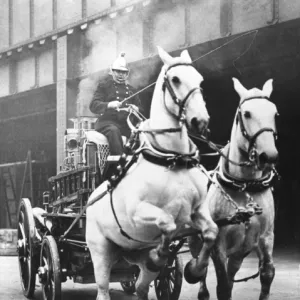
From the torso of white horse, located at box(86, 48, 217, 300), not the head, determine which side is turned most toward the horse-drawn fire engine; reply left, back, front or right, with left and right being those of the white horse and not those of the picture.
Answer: back

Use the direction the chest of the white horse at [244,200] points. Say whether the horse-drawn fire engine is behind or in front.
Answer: behind

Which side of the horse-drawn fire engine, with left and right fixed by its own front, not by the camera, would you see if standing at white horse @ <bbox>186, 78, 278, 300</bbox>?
front

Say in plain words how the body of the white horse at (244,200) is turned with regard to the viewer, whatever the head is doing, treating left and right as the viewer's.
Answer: facing the viewer and to the right of the viewer

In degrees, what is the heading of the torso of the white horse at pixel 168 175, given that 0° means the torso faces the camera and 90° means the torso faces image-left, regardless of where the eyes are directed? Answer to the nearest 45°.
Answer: approximately 315°

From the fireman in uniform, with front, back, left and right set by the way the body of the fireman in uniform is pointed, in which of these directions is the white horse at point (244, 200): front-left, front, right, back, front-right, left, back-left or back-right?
front

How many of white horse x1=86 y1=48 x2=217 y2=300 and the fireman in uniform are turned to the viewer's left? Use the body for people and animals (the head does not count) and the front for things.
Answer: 0

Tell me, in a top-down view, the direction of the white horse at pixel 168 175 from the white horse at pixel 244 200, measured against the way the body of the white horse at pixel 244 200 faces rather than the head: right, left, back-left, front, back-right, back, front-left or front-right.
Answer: right

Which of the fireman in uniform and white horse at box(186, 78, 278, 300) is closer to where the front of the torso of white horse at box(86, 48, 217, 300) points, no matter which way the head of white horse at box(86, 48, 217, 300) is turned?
the white horse

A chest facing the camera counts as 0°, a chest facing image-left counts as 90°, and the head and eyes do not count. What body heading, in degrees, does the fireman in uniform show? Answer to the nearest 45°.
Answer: approximately 315°

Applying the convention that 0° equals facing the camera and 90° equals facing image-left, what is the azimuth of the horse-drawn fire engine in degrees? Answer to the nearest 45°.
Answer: approximately 315°

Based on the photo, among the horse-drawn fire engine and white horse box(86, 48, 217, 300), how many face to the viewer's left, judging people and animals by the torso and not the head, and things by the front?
0

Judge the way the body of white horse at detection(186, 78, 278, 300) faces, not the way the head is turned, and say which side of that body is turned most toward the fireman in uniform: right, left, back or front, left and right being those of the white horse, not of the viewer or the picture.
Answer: back
